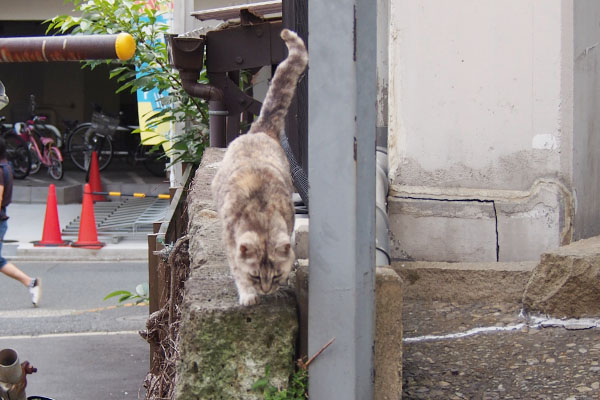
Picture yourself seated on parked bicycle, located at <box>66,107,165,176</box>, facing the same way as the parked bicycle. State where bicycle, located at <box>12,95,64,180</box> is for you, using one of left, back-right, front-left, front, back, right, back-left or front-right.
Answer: front-left

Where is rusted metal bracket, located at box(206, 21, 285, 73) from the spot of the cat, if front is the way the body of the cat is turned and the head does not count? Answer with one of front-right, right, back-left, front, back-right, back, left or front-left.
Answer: back

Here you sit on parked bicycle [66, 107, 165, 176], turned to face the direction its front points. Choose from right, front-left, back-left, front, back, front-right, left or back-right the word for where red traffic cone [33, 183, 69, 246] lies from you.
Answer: left

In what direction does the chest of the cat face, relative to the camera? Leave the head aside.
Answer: toward the camera

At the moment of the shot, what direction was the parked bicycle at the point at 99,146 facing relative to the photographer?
facing to the left of the viewer

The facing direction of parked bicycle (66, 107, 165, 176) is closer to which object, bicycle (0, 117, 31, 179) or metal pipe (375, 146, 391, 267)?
the bicycle

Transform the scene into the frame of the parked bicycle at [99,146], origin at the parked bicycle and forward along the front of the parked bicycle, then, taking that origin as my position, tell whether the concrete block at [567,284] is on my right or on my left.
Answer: on my left

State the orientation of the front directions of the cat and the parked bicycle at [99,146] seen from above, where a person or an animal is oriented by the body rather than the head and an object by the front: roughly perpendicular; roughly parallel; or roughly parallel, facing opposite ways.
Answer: roughly perpendicular

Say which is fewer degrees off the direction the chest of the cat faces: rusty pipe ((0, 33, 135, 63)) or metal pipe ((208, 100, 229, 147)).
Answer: the rusty pipe

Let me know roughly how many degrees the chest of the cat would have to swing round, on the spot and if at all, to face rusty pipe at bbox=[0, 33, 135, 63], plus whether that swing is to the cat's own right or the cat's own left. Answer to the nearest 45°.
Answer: approximately 45° to the cat's own right

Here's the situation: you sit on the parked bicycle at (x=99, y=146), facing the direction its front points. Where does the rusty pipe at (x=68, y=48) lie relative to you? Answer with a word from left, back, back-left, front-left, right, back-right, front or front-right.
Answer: left

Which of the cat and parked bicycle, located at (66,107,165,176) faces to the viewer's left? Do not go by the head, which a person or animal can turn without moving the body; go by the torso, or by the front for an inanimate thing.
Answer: the parked bicycle

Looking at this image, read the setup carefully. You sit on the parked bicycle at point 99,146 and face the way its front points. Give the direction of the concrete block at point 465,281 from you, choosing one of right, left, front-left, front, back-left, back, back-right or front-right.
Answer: left

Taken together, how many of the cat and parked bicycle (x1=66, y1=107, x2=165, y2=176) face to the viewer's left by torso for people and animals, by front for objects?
1
